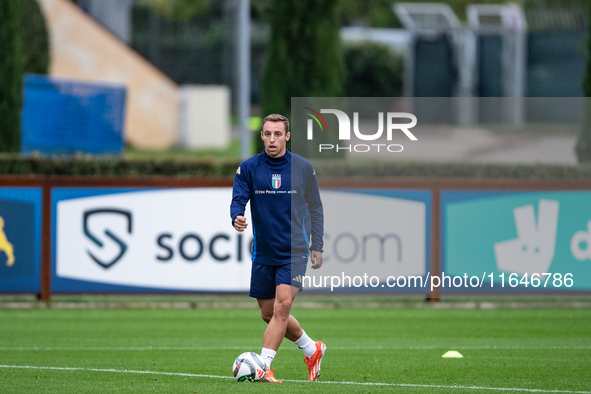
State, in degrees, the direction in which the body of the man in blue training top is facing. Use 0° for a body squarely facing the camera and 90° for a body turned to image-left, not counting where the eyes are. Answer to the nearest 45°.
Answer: approximately 0°

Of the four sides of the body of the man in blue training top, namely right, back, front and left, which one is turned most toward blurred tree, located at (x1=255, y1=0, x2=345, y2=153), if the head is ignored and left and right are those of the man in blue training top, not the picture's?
back

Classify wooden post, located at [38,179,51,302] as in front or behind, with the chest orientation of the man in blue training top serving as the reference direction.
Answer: behind

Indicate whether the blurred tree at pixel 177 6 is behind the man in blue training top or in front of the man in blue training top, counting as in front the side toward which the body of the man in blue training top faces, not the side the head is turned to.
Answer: behind

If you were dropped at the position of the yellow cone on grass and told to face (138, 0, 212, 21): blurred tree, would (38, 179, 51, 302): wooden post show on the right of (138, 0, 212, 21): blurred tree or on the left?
left

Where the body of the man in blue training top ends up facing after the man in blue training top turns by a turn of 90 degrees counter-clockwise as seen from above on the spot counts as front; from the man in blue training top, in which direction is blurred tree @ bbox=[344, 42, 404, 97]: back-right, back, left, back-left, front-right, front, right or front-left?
left

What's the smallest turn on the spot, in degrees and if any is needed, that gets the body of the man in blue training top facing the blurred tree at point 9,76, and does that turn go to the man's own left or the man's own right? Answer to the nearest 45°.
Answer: approximately 135° to the man's own right

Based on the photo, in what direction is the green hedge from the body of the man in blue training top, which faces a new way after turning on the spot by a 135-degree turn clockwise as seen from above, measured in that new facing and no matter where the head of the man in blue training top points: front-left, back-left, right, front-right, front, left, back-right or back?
front-right
